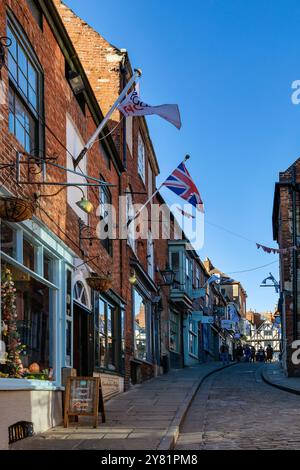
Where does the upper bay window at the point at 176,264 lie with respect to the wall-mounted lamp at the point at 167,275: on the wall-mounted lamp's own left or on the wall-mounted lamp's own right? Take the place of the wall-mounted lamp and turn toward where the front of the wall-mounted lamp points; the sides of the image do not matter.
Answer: on the wall-mounted lamp's own left

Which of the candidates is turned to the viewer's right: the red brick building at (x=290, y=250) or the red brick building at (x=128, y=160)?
the red brick building at (x=128, y=160)

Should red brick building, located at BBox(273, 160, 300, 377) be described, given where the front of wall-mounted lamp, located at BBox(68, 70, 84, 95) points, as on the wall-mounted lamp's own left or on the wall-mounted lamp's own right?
on the wall-mounted lamp's own left

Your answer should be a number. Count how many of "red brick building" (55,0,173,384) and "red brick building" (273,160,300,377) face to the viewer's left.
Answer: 1

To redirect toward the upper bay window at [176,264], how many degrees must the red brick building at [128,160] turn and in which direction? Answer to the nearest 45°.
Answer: approximately 90° to its left

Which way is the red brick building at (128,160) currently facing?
to the viewer's right

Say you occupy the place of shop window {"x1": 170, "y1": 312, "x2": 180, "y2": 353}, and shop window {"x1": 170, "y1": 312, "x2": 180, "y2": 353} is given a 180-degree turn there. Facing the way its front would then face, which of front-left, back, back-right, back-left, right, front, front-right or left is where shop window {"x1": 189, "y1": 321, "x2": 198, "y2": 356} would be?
front-right

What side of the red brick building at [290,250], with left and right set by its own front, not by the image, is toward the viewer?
left

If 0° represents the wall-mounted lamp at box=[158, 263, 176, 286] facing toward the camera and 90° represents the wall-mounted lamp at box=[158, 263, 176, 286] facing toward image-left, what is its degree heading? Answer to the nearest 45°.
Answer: approximately 270°

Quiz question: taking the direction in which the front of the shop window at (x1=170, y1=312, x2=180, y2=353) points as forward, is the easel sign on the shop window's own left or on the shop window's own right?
on the shop window's own right

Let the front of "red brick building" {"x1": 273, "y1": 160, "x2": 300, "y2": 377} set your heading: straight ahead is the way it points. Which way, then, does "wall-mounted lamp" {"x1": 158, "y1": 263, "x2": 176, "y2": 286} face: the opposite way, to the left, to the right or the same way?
the opposite way

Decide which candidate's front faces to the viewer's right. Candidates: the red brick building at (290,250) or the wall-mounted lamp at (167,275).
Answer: the wall-mounted lamp

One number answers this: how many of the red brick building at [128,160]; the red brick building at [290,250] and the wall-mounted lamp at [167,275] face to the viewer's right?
2
